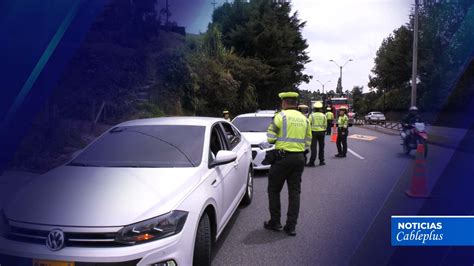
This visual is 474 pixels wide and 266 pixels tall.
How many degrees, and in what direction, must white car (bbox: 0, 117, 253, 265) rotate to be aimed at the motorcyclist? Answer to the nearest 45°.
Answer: approximately 180°

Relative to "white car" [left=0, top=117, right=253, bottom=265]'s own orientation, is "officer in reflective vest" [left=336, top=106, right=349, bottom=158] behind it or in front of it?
behind

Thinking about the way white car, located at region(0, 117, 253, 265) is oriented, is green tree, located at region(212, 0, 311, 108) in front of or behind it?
behind

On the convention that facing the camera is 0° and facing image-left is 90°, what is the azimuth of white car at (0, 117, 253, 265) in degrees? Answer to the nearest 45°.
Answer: approximately 45°

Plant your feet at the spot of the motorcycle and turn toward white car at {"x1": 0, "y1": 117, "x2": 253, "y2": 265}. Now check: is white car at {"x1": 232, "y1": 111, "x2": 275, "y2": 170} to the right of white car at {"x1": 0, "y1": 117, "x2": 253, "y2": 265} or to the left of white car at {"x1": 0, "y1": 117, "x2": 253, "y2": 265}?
right

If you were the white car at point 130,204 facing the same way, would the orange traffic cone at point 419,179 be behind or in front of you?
behind

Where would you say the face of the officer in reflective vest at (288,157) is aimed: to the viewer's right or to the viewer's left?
to the viewer's left

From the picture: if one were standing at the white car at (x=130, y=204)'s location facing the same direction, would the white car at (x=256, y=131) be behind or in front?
behind
